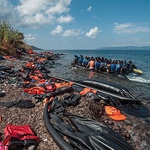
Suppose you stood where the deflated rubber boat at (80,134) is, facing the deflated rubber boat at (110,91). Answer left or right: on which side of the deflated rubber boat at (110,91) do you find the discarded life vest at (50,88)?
left

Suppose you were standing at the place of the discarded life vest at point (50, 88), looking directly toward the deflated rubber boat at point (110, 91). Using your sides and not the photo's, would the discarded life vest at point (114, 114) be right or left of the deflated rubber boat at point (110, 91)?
right

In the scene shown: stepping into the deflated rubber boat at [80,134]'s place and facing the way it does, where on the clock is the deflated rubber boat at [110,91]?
the deflated rubber boat at [110,91] is roughly at 2 o'clock from the deflated rubber boat at [80,134].
